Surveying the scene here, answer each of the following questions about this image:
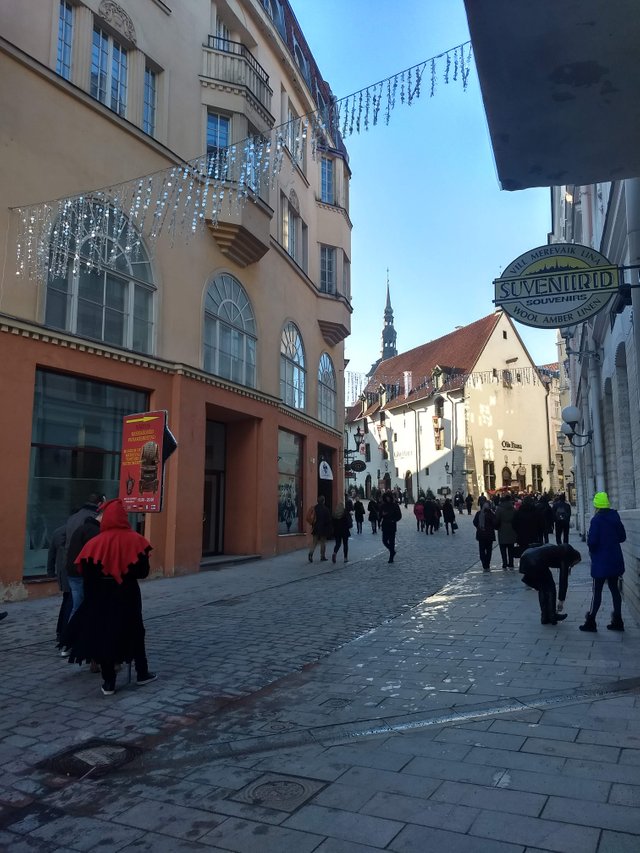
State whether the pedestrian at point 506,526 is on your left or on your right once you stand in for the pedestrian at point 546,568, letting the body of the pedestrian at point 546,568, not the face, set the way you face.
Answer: on your left

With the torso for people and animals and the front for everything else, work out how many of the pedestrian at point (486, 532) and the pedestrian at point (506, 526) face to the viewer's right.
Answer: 0

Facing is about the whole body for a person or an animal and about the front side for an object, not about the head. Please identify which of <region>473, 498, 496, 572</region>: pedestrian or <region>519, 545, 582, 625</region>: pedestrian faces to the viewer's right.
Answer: <region>519, 545, 582, 625</region>: pedestrian

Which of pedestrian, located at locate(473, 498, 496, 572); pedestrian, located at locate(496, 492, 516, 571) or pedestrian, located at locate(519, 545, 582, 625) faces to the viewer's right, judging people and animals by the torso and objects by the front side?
pedestrian, located at locate(519, 545, 582, 625)

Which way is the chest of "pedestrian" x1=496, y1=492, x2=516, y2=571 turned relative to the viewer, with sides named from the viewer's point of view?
facing away from the viewer

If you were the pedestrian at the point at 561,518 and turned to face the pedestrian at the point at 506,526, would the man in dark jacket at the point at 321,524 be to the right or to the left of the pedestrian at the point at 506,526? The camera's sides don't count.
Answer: right

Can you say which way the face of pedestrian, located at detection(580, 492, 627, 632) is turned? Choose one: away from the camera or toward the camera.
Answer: away from the camera

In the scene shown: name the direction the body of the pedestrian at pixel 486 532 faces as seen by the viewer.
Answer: away from the camera

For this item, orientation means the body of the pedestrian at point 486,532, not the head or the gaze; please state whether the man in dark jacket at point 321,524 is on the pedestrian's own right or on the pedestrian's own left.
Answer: on the pedestrian's own left

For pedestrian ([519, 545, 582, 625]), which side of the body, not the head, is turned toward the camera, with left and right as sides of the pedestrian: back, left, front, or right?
right

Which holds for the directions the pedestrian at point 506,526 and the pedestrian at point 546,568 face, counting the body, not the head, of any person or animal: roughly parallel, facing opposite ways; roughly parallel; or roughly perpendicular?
roughly perpendicular

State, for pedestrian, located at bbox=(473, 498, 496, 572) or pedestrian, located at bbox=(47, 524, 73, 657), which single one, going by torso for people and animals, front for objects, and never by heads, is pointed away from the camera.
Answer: pedestrian, located at bbox=(473, 498, 496, 572)
